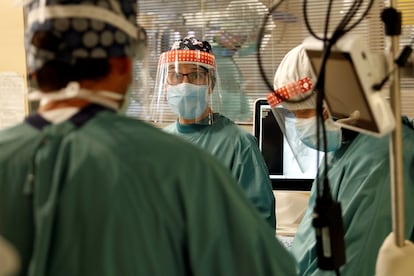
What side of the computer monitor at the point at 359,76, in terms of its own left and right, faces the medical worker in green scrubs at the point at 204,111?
right

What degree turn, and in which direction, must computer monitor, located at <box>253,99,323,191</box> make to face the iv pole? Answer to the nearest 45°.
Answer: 0° — it already faces it

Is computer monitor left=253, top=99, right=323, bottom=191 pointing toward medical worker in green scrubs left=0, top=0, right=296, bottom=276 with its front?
yes

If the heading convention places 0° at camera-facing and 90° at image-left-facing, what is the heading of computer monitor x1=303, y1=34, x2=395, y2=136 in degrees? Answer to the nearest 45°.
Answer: approximately 45°

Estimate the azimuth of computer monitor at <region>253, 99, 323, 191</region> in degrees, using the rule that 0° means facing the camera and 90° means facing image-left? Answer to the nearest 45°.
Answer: approximately 0°
